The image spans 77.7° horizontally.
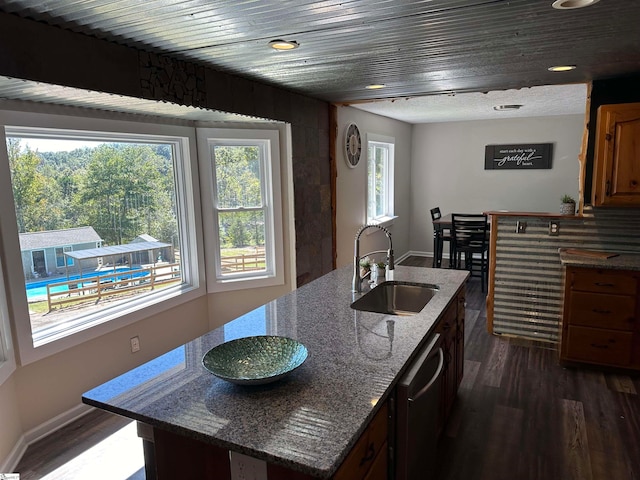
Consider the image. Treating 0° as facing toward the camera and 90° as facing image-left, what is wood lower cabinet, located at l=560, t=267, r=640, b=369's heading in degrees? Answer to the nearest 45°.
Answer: approximately 0°

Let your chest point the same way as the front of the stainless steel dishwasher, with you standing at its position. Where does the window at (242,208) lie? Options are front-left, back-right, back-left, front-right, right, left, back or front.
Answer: back-left

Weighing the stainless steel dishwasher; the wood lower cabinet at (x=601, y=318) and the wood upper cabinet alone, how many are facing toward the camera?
2

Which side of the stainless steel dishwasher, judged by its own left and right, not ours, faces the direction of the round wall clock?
left

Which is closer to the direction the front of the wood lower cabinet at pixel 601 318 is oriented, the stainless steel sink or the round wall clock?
the stainless steel sink

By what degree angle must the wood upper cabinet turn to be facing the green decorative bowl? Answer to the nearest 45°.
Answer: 0° — it already faces it

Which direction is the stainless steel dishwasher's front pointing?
to the viewer's right
